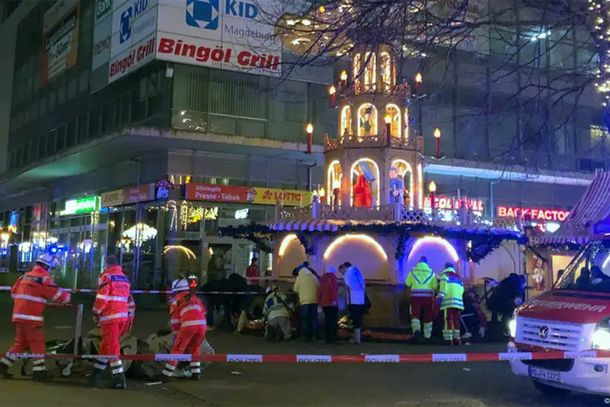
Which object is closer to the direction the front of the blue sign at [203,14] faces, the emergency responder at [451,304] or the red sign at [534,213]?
the emergency responder

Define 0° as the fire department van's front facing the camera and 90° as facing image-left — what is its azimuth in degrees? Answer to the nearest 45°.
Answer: approximately 45°

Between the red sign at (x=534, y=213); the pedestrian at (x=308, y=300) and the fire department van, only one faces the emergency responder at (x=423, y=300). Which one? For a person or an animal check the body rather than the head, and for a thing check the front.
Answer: the red sign

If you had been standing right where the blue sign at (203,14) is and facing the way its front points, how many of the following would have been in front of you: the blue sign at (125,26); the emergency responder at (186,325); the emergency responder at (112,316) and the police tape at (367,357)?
3

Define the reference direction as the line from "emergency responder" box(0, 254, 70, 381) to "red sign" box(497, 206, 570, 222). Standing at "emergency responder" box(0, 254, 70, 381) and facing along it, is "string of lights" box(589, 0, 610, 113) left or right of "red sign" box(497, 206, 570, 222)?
right

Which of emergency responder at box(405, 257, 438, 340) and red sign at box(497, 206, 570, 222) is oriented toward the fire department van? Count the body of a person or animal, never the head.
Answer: the red sign

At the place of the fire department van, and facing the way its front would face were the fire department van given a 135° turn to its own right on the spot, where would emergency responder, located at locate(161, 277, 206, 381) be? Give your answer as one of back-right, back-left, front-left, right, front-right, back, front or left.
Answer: left

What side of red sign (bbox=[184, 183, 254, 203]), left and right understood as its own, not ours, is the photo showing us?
front

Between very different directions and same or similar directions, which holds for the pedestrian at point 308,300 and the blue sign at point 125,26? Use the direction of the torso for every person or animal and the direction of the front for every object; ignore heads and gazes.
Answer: very different directions

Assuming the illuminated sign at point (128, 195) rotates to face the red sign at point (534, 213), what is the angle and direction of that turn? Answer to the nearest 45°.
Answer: approximately 135° to its left

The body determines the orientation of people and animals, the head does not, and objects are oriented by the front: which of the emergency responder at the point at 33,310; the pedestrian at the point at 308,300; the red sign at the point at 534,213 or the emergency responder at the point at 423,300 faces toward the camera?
the red sign

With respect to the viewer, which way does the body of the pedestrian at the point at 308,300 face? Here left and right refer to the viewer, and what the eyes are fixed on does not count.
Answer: facing away from the viewer

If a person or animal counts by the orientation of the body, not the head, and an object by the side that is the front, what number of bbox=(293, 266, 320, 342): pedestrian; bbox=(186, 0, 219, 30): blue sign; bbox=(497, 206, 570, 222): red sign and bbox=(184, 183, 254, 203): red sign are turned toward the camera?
3

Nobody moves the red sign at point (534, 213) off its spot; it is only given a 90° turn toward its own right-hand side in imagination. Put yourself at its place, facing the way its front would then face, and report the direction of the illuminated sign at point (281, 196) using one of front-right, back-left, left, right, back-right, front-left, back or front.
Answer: front-left

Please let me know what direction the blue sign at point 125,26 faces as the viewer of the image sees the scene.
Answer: facing the viewer and to the left of the viewer
